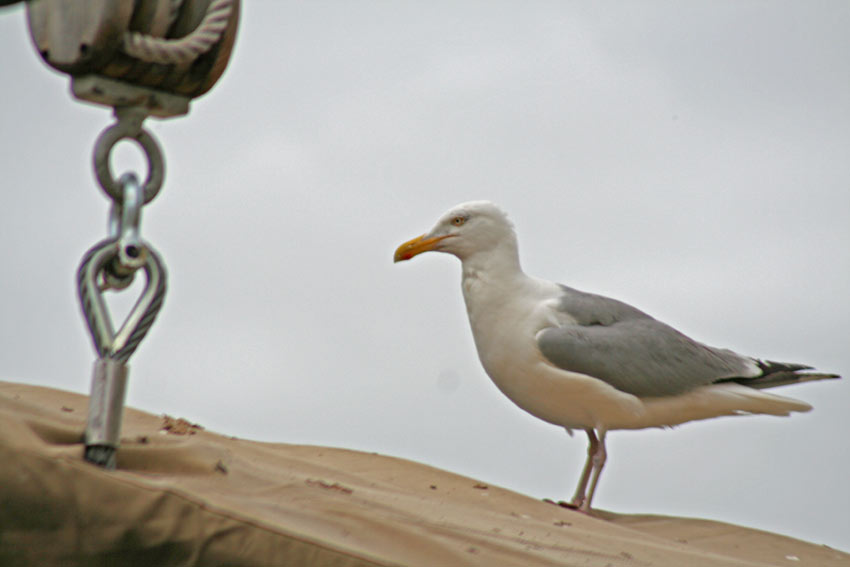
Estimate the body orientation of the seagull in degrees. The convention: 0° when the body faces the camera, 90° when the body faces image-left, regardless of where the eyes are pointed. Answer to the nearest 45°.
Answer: approximately 90°

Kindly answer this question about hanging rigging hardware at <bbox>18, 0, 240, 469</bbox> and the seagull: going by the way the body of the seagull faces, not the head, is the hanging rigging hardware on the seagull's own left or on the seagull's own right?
on the seagull's own left
